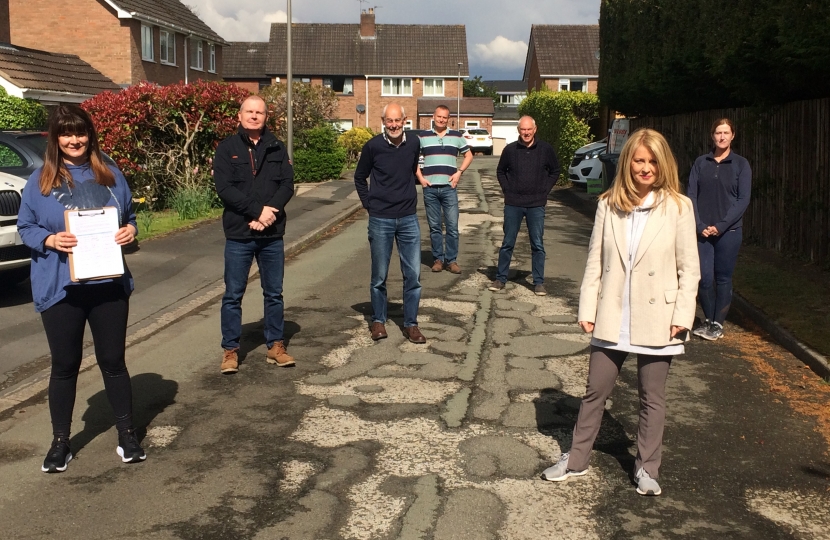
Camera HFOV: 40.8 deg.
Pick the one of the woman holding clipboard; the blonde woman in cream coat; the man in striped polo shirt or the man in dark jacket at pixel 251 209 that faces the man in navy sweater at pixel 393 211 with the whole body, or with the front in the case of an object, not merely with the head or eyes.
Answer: the man in striped polo shirt

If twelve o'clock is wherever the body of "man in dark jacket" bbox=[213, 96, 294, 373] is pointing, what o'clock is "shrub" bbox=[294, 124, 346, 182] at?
The shrub is roughly at 6 o'clock from the man in dark jacket.

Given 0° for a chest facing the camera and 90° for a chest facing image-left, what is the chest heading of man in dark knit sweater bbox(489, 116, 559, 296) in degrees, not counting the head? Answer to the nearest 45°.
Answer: approximately 0°

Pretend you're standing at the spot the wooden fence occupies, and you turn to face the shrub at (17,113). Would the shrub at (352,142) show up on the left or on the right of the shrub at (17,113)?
right

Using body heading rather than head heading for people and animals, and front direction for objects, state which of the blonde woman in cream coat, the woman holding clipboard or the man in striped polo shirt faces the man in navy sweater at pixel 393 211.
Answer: the man in striped polo shirt

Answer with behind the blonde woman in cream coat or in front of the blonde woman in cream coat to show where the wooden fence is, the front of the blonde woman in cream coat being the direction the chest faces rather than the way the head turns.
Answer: behind
